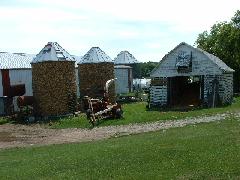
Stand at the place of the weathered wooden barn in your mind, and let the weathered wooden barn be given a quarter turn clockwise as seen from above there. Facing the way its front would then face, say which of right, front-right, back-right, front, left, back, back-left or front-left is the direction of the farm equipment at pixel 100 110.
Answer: front-left

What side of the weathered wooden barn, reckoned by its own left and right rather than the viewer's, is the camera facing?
front

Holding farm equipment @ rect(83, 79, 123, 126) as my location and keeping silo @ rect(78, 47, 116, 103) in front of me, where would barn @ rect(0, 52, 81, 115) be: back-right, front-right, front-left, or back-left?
front-left

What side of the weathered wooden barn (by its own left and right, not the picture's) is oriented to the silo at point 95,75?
right

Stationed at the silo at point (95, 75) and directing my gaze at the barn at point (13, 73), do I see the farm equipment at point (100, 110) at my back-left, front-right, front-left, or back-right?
back-left

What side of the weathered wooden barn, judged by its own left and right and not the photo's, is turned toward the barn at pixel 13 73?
right
